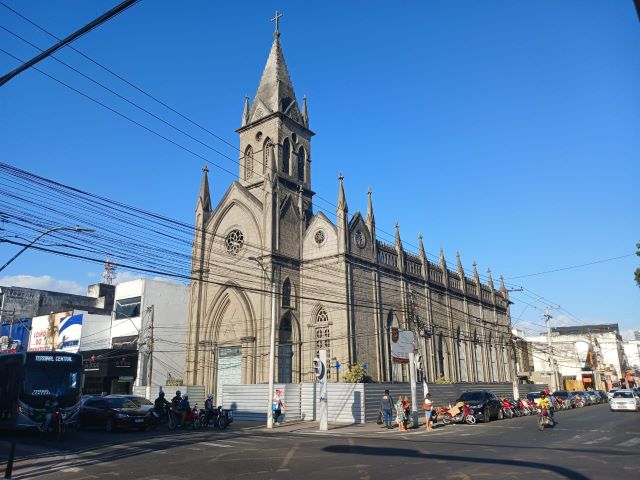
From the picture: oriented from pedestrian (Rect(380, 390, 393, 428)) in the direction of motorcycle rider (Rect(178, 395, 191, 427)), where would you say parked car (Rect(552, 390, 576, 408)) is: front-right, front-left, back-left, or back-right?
back-right

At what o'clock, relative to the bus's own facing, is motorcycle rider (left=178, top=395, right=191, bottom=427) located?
The motorcycle rider is roughly at 10 o'clock from the bus.

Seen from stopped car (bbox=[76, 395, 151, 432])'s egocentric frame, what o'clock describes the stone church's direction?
The stone church is roughly at 9 o'clock from the stopped car.

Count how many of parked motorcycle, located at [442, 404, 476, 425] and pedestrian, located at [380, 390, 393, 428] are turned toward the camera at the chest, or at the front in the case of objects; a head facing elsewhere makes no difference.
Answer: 1

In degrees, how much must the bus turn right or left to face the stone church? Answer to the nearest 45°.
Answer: approximately 90° to its left

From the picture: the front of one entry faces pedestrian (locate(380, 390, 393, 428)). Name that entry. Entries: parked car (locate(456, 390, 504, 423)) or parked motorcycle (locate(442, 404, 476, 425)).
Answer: the parked car

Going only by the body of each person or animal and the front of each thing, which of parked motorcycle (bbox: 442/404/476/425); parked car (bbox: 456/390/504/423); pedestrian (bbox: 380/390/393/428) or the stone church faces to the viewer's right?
the parked motorcycle

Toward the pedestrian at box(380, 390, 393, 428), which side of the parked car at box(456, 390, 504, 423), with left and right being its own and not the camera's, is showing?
front

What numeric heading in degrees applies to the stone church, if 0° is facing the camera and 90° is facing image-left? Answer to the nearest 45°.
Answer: approximately 45°
